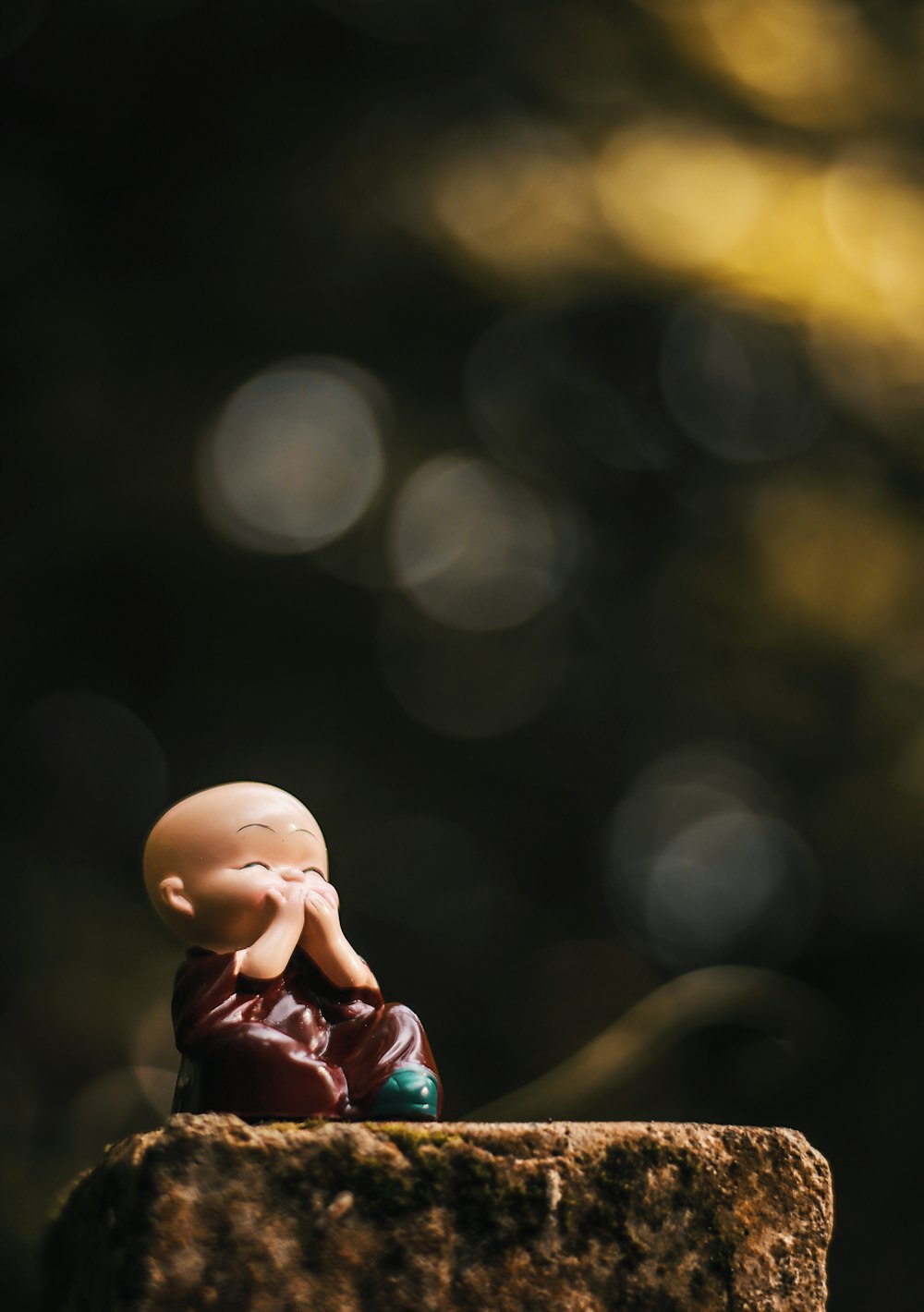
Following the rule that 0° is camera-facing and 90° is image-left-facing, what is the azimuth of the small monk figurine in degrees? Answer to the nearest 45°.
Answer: approximately 315°
